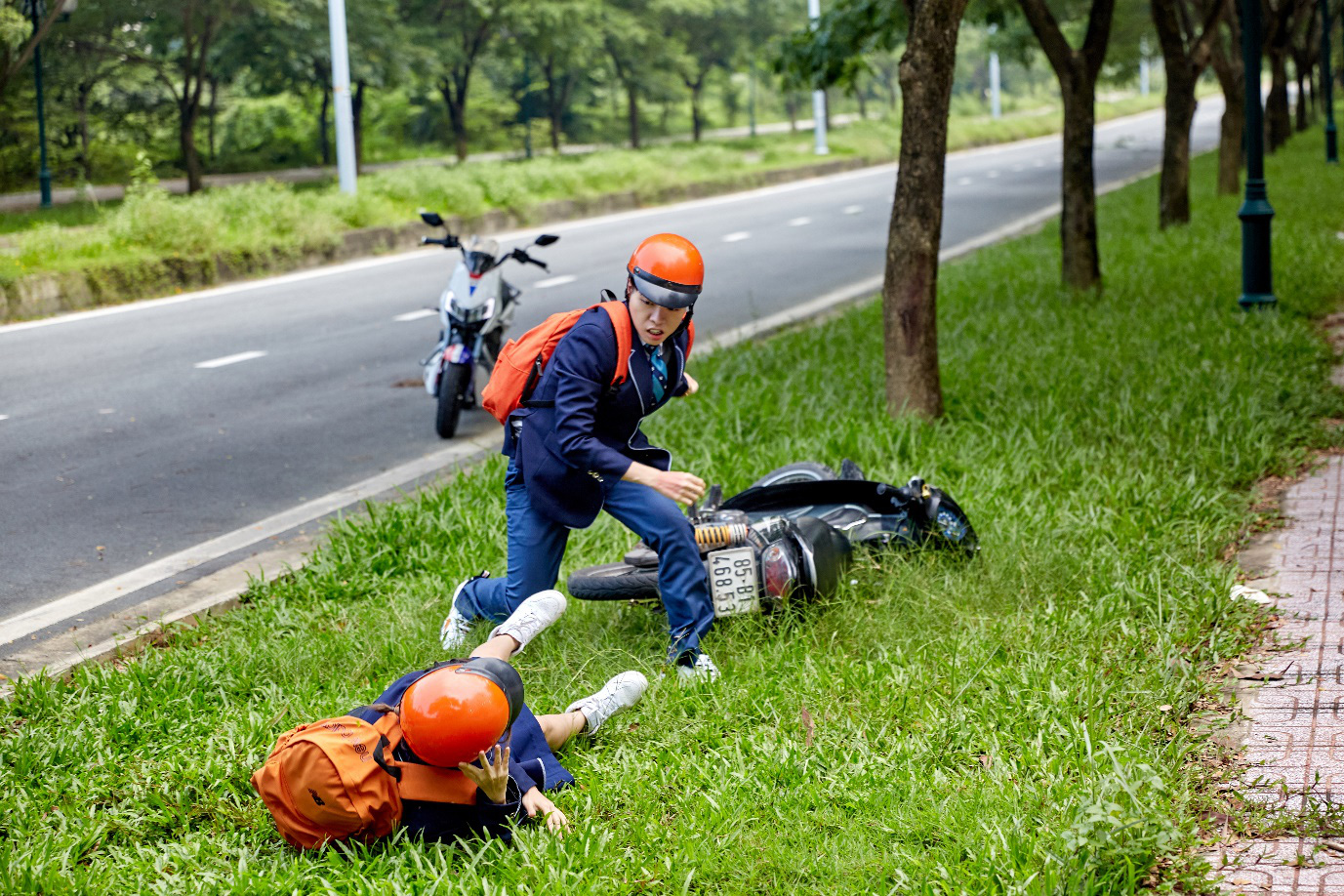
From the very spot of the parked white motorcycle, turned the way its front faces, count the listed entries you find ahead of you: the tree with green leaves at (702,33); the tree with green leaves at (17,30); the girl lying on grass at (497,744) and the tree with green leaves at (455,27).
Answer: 1

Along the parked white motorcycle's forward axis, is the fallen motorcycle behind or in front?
in front

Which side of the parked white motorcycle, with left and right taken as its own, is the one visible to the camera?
front

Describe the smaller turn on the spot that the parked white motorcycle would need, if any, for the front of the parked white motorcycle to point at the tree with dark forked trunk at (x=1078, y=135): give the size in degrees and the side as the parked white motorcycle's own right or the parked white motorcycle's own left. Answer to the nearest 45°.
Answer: approximately 135° to the parked white motorcycle's own left

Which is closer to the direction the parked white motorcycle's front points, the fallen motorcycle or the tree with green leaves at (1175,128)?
the fallen motorcycle

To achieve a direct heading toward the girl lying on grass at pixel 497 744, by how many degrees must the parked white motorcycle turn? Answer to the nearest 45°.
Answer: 0° — it already faces them

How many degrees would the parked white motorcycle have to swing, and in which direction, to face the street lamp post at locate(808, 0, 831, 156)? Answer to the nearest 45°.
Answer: approximately 180°

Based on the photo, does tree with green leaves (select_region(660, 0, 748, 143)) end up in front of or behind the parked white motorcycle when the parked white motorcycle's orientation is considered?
behind

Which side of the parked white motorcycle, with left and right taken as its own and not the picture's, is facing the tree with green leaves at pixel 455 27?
back
